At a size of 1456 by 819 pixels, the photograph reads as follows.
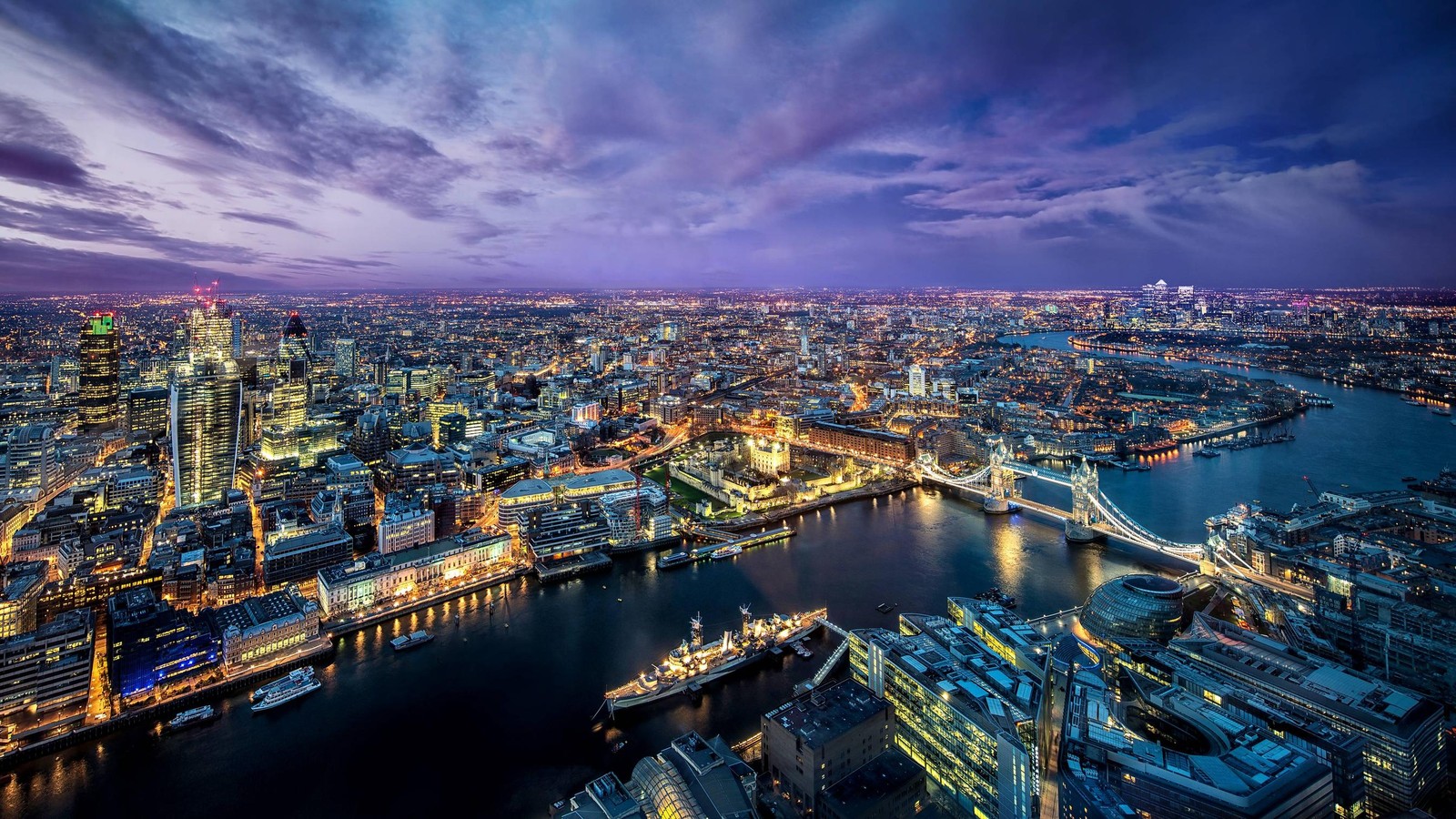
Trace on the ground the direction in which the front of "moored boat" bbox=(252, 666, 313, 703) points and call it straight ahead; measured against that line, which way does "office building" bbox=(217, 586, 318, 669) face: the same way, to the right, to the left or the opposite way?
to the left

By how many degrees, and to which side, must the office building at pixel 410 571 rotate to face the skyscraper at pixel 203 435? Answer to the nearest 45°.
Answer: approximately 180°

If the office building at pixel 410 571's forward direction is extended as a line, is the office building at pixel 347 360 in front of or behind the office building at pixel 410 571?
behind

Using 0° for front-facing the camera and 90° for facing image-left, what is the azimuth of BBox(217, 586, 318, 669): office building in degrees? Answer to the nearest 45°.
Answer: approximately 315°

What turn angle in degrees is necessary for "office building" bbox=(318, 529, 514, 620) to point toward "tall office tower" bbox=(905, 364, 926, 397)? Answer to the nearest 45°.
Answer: approximately 90° to its left

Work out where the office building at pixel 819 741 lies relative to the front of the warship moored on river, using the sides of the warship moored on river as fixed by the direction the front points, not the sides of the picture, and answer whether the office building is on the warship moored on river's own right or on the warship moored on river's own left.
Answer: on the warship moored on river's own left

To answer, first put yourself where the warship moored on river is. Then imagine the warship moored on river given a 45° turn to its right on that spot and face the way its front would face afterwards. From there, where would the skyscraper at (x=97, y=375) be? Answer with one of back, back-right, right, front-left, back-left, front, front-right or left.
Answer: front-right

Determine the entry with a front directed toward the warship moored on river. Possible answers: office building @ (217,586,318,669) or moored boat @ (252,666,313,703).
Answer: the office building

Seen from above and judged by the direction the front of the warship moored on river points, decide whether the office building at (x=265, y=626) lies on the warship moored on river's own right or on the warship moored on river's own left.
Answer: on the warship moored on river's own right

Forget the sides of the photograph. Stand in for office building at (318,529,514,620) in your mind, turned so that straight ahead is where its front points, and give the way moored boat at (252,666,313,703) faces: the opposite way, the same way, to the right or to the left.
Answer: to the right
